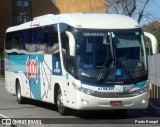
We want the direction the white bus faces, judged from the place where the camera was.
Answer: facing the viewer and to the right of the viewer

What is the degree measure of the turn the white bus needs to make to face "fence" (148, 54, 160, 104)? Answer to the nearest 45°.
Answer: approximately 90° to its left
